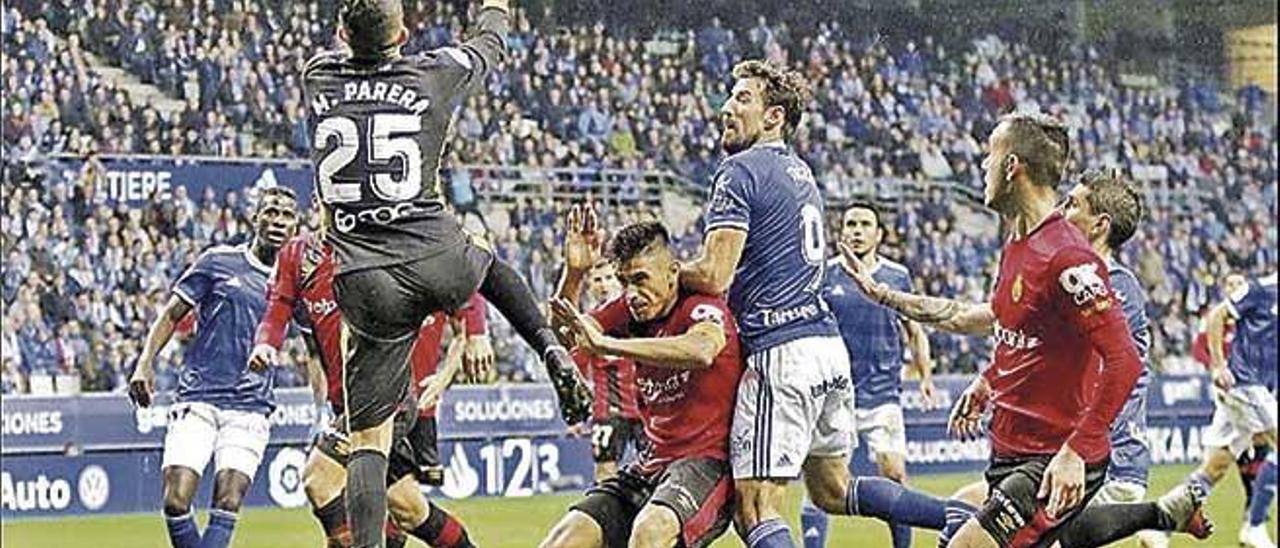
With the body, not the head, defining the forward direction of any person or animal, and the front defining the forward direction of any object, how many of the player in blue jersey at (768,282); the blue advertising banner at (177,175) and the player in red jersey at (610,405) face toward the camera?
2

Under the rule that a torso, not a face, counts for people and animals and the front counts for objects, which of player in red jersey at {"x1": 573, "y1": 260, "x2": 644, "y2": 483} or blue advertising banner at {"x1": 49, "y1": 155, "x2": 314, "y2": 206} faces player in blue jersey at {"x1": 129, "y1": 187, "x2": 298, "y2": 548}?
the blue advertising banner

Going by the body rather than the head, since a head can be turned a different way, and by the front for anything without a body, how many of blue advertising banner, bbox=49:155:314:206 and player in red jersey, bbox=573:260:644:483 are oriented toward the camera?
2

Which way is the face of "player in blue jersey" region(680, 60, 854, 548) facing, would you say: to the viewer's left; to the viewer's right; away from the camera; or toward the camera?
to the viewer's left

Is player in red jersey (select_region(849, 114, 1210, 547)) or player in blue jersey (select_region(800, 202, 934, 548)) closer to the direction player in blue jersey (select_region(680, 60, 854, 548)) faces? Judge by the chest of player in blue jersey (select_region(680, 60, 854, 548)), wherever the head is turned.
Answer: the player in blue jersey

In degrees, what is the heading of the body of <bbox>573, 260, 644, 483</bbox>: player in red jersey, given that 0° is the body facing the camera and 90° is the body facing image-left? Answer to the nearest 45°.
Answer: approximately 0°

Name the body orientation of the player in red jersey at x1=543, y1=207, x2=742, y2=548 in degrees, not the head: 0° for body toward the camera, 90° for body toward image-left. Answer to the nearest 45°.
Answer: approximately 45°

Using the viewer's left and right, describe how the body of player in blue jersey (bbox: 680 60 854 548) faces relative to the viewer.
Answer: facing away from the viewer and to the left of the viewer
